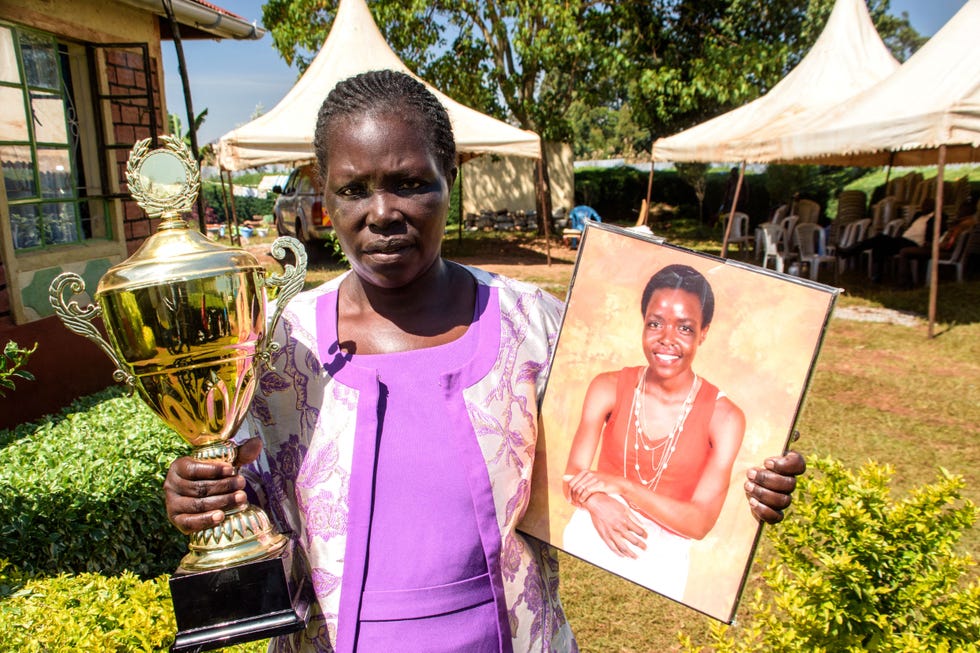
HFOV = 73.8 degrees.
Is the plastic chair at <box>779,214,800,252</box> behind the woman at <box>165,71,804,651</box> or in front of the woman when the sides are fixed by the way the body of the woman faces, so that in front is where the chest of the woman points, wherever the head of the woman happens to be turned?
behind

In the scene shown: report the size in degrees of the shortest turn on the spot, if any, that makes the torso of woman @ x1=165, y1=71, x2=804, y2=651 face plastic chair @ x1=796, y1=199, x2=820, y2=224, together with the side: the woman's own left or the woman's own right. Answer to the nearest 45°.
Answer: approximately 135° to the woman's own left

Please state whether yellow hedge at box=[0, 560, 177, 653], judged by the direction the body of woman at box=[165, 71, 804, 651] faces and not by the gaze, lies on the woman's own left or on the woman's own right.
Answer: on the woman's own right

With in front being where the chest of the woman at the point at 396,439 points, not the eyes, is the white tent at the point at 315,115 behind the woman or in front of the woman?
behind

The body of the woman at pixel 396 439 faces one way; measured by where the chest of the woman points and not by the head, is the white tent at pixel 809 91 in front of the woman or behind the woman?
behind

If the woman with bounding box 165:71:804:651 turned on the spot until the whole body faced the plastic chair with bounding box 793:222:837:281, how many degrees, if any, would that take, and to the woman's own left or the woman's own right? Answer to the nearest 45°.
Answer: approximately 135° to the woman's own left

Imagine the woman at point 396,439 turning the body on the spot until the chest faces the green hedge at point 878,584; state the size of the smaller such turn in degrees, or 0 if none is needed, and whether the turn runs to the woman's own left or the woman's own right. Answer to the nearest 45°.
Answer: approximately 135° to the woman's own left

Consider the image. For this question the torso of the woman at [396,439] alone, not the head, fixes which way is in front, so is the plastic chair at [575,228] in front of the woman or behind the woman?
behind

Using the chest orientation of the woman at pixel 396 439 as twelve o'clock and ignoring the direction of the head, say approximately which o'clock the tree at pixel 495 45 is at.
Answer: The tree is roughly at 6 o'clock from the woman.

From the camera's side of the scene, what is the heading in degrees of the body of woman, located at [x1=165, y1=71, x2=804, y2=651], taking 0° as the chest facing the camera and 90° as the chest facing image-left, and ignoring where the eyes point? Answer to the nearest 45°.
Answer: approximately 0°
